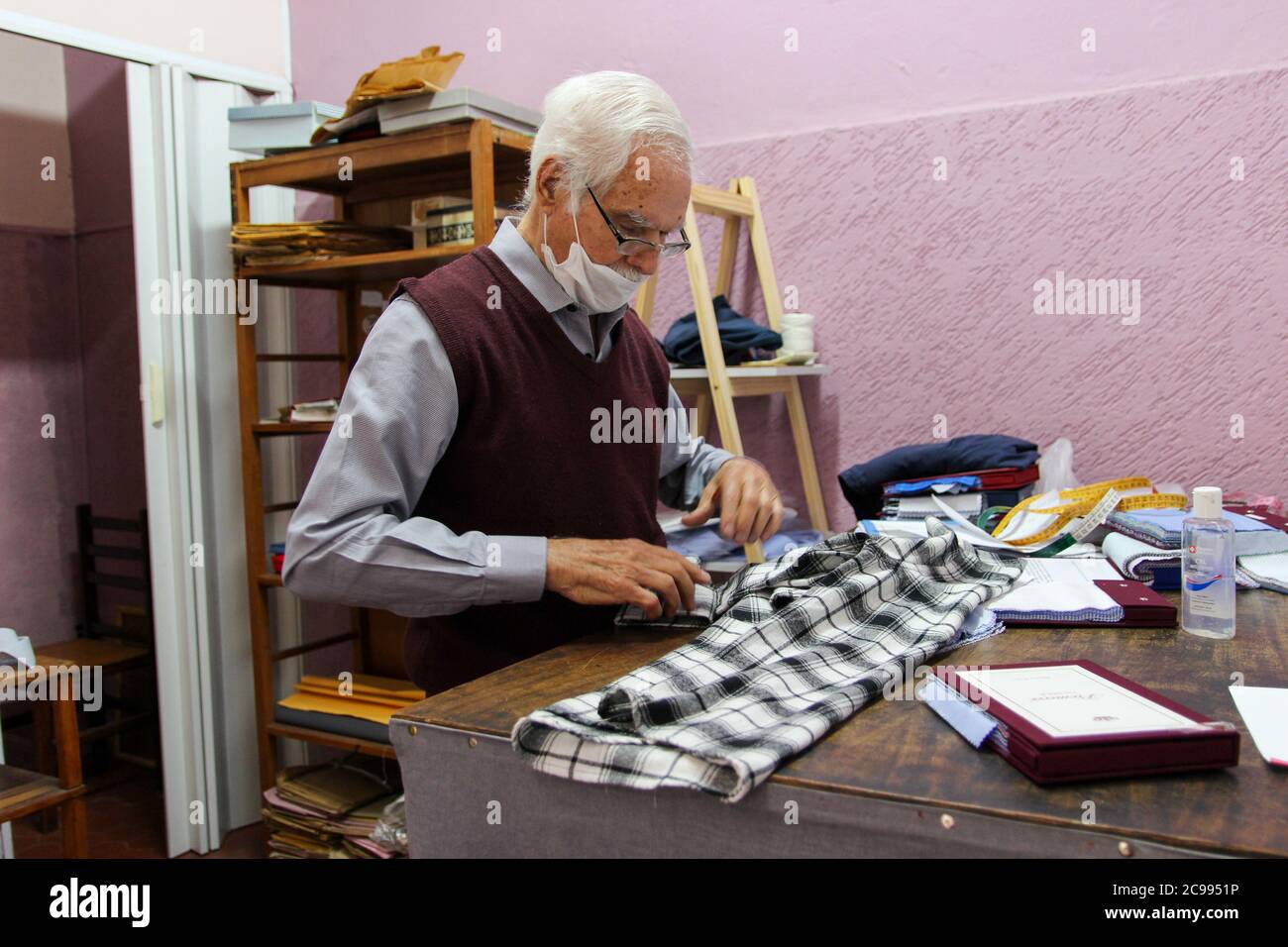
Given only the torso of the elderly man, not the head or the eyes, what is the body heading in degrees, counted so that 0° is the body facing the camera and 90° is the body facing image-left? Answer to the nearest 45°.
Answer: approximately 315°

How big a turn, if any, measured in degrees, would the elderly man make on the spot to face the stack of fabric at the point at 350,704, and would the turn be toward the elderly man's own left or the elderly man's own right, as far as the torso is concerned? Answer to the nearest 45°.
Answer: approximately 135° to the elderly man's own left

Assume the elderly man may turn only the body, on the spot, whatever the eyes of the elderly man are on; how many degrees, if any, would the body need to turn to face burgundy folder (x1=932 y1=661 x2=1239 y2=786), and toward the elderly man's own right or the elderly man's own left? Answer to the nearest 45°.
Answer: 0° — they already face it

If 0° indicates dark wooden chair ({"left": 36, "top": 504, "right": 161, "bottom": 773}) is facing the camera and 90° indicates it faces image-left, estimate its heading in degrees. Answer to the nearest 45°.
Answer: approximately 45°
